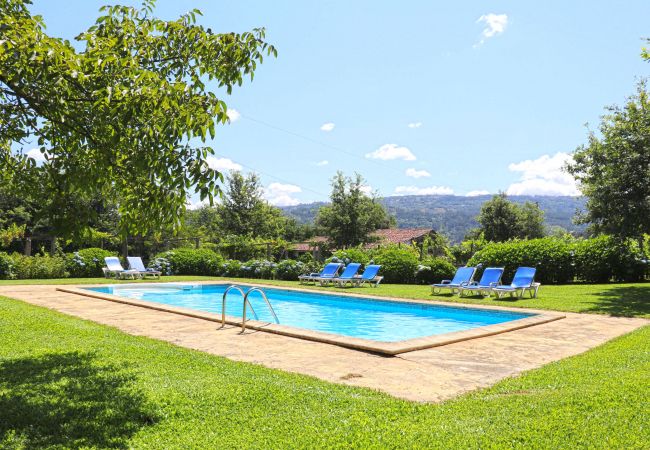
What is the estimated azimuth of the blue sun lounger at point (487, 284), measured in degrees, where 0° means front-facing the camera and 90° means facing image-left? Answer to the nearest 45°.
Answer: approximately 45°

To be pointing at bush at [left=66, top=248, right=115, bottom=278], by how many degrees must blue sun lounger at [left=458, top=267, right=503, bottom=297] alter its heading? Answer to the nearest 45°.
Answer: approximately 45° to its right

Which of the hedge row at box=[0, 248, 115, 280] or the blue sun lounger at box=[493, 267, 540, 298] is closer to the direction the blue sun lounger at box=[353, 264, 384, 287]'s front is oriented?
the hedge row

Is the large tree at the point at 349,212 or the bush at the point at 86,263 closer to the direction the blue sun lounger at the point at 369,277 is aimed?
the bush

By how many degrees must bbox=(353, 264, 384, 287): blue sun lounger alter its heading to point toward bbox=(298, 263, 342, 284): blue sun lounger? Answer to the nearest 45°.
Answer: approximately 90° to its right

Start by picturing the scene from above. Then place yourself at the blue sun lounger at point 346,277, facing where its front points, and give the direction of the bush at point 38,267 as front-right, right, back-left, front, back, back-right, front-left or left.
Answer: front-right

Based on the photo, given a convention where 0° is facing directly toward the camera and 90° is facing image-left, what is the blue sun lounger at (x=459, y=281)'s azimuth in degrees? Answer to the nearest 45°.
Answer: approximately 45°

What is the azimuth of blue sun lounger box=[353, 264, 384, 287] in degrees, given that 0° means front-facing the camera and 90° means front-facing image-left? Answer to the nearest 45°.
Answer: approximately 45°

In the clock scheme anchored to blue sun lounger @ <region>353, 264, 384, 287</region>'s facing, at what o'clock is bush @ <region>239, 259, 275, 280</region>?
The bush is roughly at 3 o'clock from the blue sun lounger.

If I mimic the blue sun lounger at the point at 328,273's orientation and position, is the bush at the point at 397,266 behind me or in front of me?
behind

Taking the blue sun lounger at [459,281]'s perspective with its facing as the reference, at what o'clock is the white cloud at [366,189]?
The white cloud is roughly at 4 o'clock from the blue sun lounger.
